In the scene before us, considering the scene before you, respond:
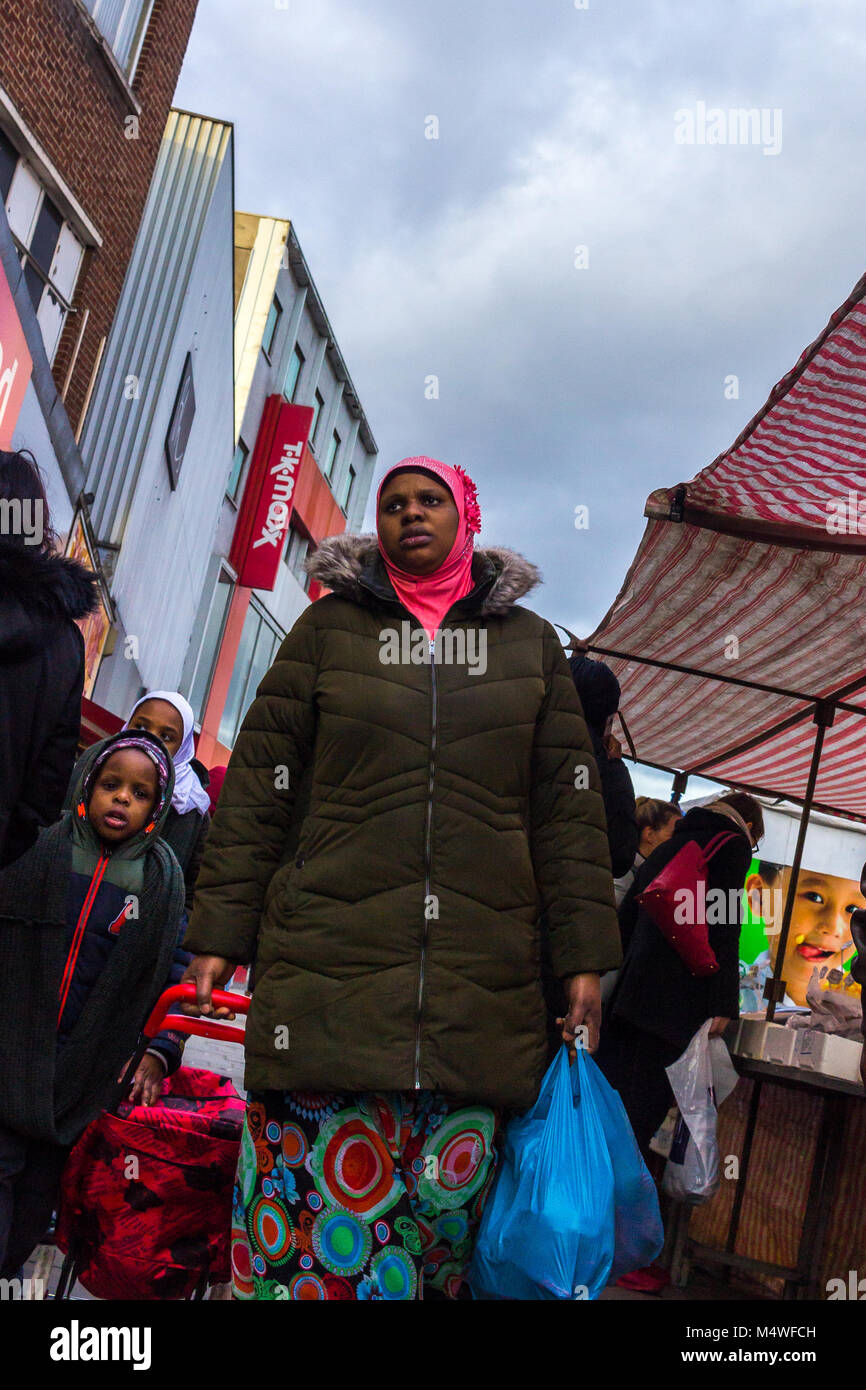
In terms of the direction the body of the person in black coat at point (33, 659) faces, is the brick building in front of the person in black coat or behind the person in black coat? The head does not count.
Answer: in front

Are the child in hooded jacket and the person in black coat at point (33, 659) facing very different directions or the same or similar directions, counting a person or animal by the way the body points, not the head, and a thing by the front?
very different directions

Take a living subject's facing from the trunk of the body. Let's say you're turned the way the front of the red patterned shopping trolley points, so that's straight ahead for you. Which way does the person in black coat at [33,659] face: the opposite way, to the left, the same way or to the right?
the opposite way

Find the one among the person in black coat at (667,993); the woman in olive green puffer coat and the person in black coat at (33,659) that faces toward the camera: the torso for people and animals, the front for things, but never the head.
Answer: the woman in olive green puffer coat

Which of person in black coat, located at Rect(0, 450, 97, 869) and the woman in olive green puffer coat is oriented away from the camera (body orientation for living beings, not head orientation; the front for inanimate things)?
the person in black coat

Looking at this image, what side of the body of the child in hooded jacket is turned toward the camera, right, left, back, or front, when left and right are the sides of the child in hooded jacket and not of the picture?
front

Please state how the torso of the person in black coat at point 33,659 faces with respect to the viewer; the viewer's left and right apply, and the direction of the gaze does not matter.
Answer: facing away from the viewer

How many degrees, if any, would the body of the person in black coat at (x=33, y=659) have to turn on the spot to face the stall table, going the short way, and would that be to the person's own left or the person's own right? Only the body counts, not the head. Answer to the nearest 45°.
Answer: approximately 45° to the person's own right

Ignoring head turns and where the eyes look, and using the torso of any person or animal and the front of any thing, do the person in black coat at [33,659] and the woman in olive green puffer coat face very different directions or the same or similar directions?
very different directions
